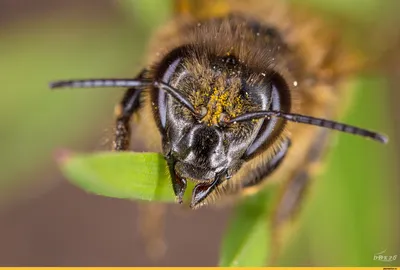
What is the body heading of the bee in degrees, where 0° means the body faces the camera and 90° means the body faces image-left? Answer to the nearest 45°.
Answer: approximately 0°
